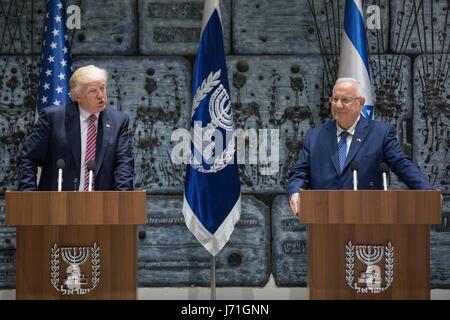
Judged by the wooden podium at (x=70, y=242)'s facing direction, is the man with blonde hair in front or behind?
behind

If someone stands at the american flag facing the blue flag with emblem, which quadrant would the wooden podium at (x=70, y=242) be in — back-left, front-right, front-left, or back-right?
front-right

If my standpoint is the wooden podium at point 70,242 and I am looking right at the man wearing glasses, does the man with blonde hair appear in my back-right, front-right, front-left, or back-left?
front-left

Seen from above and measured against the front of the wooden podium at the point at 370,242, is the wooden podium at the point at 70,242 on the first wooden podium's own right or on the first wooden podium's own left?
on the first wooden podium's own right

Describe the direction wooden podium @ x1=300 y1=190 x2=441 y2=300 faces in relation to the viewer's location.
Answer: facing the viewer

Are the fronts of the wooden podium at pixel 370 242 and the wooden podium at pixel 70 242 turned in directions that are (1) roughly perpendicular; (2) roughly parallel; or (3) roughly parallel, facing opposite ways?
roughly parallel

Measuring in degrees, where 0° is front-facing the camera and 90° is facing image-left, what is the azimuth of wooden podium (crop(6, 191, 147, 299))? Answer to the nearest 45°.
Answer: approximately 0°

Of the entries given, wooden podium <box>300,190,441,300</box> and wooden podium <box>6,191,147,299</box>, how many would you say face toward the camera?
2

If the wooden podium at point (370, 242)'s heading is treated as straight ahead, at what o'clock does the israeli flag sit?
The israeli flag is roughly at 6 o'clock from the wooden podium.

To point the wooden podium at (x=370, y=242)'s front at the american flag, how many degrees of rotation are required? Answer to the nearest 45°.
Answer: approximately 135° to its right

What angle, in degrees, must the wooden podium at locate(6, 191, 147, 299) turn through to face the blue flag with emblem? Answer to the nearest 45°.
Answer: approximately 135° to its left

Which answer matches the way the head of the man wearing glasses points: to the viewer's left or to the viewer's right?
to the viewer's left

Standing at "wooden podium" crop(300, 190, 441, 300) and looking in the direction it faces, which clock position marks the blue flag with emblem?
The blue flag with emblem is roughly at 5 o'clock from the wooden podium.

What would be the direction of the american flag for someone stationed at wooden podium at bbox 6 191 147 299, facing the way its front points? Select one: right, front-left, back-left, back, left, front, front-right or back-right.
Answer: back

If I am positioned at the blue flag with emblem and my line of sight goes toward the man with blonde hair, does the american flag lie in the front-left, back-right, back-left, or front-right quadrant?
front-right
